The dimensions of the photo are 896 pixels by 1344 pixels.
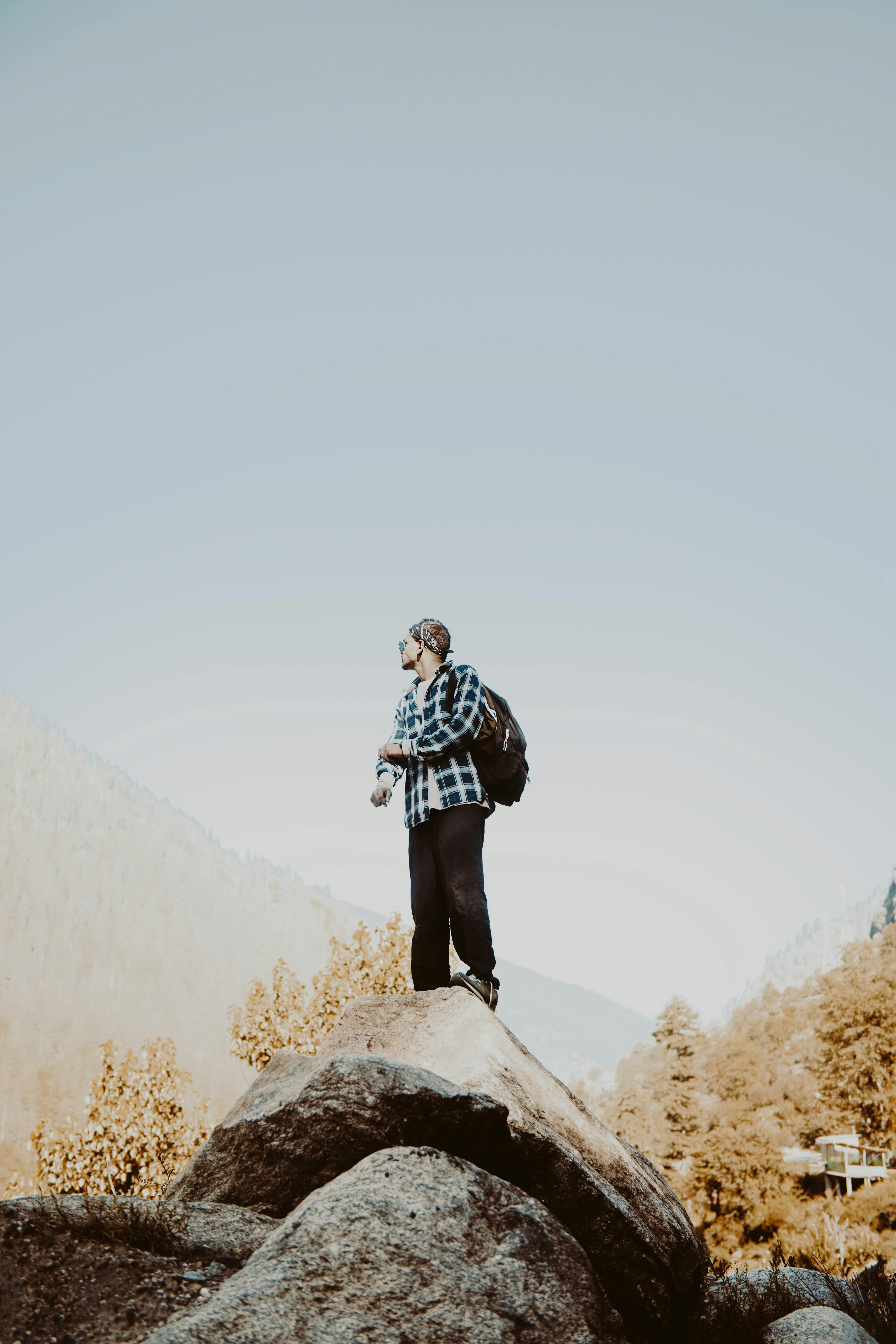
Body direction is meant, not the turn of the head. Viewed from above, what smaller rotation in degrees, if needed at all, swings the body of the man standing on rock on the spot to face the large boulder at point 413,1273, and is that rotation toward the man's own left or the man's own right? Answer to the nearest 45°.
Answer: approximately 45° to the man's own left

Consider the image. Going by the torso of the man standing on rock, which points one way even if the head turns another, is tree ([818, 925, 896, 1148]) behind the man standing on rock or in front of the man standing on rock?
behind

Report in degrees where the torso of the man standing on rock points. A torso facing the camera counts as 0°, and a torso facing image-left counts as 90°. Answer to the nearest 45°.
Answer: approximately 45°

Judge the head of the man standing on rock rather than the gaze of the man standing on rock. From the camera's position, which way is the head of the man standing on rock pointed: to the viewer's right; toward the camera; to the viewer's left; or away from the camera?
to the viewer's left
